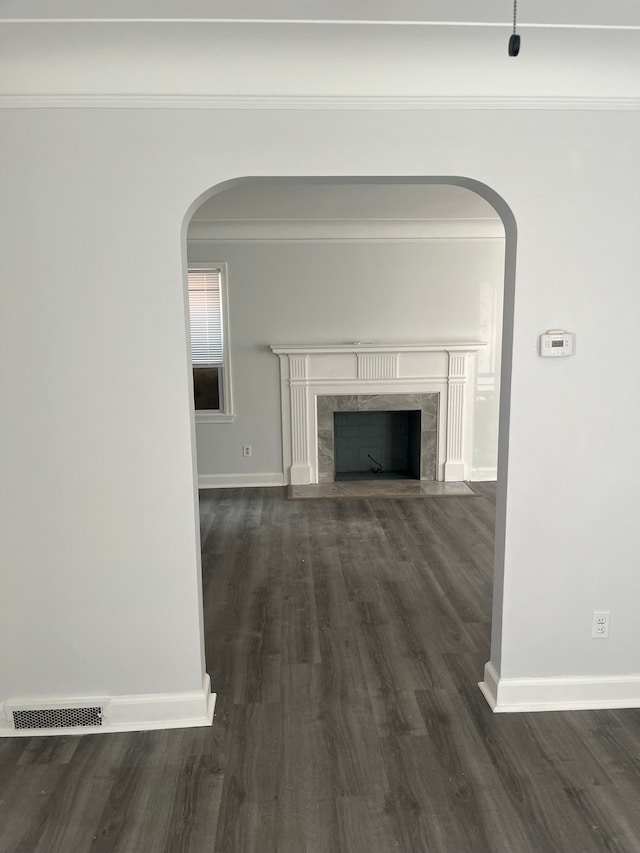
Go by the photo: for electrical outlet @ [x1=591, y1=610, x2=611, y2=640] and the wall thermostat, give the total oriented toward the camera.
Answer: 2

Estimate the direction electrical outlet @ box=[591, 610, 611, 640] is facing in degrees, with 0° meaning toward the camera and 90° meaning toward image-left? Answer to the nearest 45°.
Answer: approximately 0°

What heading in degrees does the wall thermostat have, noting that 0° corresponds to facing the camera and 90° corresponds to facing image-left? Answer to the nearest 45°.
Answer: approximately 0°
